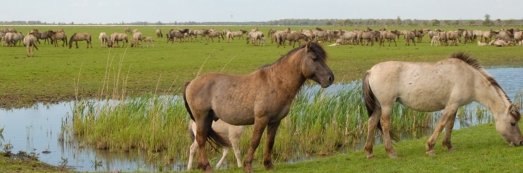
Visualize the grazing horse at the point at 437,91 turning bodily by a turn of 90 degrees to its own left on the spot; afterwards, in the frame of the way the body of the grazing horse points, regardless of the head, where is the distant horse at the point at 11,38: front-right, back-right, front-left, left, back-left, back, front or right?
front-left

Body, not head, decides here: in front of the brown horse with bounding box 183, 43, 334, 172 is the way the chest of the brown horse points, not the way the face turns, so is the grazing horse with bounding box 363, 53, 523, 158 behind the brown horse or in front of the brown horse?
in front

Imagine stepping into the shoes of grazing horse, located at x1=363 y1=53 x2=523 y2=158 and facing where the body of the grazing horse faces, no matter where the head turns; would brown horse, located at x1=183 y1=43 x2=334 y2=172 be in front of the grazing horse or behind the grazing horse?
behind

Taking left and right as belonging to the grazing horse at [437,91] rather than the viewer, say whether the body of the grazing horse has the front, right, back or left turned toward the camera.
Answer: right

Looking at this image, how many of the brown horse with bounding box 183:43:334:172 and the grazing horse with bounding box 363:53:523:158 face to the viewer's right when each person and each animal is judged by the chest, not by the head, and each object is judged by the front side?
2

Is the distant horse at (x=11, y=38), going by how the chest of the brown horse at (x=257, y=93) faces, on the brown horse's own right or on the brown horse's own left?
on the brown horse's own left

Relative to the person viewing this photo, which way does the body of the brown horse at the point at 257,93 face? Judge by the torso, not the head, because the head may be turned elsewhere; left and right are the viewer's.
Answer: facing to the right of the viewer

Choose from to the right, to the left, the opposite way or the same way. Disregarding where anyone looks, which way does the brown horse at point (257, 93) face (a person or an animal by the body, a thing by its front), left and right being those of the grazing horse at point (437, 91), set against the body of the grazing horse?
the same way
